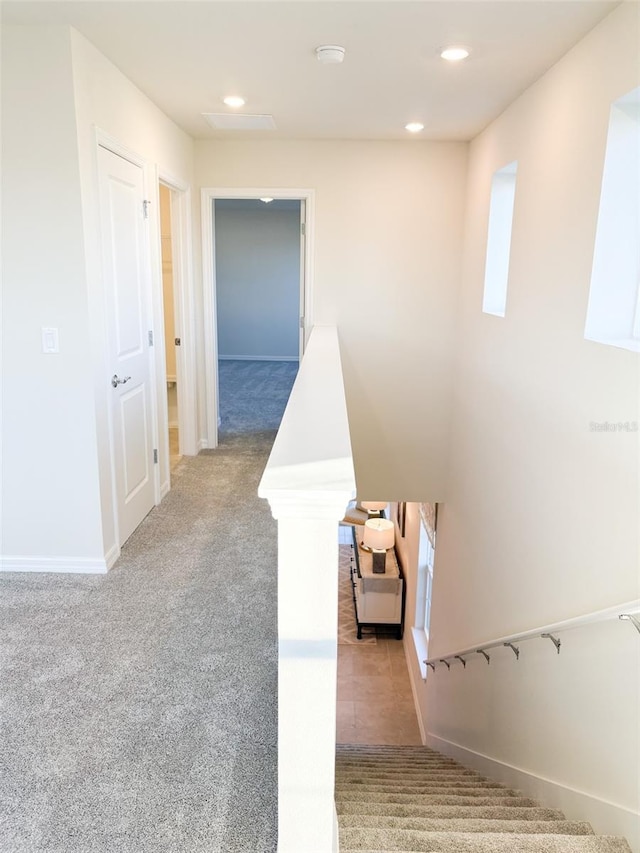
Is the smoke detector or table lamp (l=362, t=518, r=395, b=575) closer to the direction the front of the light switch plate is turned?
the smoke detector

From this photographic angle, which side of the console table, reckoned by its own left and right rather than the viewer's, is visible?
left

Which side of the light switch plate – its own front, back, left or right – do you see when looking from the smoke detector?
left
